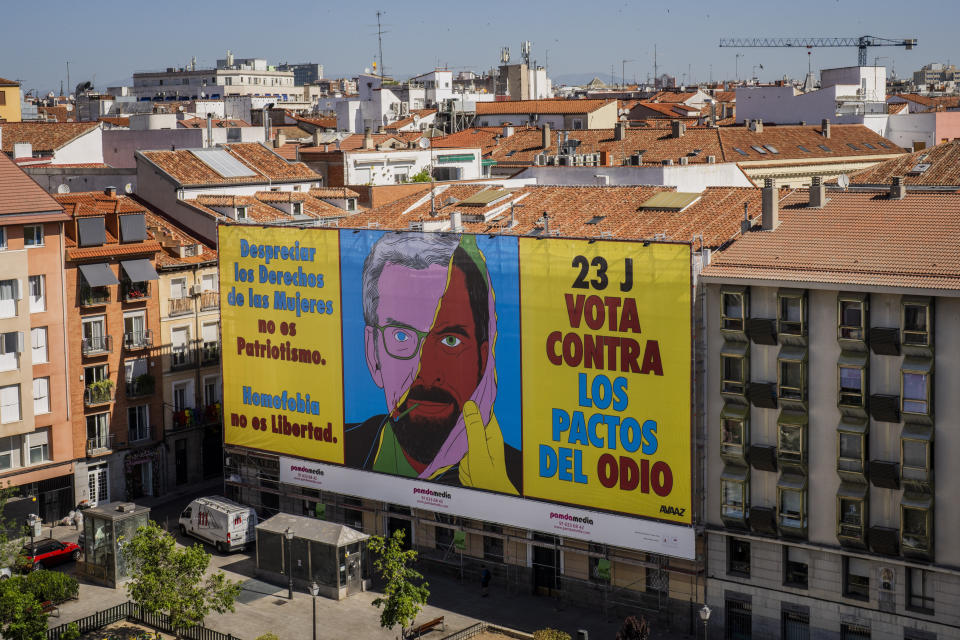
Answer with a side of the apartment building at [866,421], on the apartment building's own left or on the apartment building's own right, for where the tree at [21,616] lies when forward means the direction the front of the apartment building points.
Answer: on the apartment building's own right

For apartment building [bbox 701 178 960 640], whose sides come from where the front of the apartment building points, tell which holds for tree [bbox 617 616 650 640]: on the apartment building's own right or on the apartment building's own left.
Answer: on the apartment building's own right

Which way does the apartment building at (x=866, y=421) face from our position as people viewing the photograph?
facing the viewer
